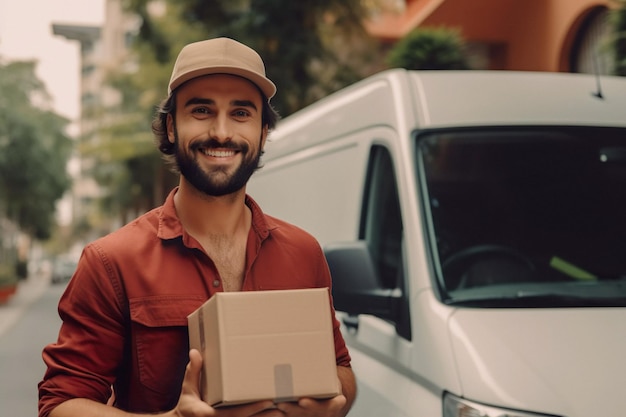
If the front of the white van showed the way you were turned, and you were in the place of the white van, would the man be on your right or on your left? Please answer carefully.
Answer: on your right

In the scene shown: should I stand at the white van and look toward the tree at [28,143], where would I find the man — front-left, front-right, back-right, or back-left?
back-left

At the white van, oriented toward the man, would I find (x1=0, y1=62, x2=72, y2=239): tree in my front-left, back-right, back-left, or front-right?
back-right

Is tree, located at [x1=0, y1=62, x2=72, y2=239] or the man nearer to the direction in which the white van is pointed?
the man

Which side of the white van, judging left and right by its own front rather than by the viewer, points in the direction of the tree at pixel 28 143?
back

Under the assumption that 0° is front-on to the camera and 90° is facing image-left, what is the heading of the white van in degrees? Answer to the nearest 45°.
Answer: approximately 315°
